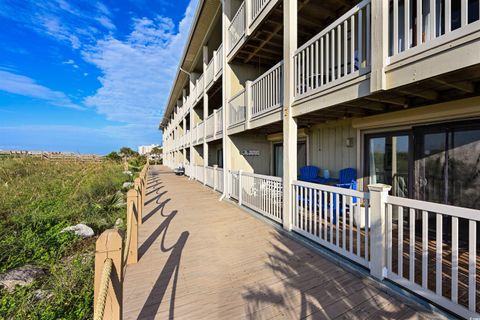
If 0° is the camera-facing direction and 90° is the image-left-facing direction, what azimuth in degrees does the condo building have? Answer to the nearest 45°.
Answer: approximately 45°

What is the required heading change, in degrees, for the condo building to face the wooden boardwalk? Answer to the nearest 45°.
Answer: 0° — it already faces it

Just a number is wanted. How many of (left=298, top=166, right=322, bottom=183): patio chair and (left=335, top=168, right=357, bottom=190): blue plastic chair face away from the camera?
0

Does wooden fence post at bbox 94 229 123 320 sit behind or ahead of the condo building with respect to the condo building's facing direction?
ahead
